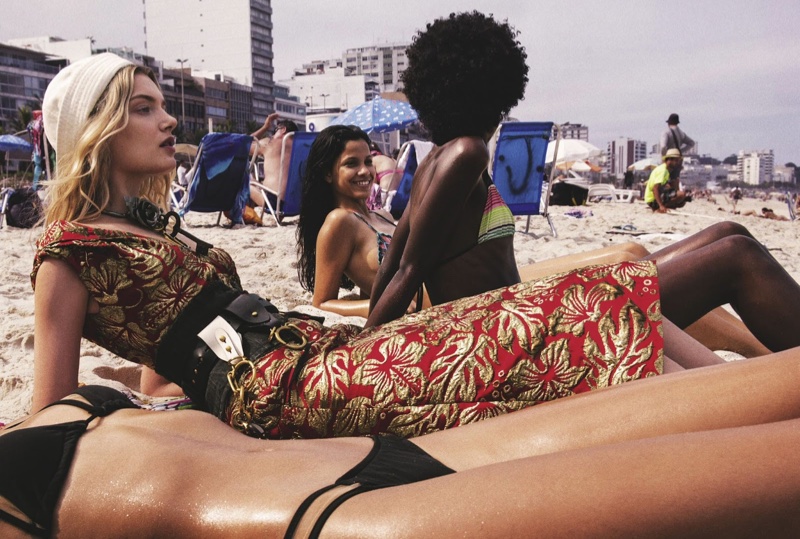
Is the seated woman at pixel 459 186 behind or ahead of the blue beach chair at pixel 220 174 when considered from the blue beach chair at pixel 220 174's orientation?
behind

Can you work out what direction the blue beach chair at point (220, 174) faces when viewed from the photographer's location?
facing away from the viewer and to the left of the viewer

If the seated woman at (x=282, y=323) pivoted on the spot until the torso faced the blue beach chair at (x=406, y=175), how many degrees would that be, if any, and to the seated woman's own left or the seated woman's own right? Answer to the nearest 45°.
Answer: approximately 90° to the seated woman's own left

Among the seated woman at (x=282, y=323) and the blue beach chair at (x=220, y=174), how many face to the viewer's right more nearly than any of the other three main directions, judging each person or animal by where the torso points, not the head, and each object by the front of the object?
1

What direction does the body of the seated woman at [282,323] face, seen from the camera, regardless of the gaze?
to the viewer's right

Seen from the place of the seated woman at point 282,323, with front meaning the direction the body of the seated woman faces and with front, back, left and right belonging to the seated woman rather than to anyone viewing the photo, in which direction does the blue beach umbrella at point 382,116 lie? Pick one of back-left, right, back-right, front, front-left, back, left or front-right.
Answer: left

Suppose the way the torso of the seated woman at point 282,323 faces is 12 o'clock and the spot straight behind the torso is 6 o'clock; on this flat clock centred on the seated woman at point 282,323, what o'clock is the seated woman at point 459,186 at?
the seated woman at point 459,186 is roughly at 10 o'clock from the seated woman at point 282,323.

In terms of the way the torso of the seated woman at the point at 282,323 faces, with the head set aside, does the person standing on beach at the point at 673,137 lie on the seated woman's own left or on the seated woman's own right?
on the seated woman's own left

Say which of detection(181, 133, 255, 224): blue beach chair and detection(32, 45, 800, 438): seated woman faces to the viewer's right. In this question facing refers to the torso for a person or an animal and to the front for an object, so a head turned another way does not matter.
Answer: the seated woman

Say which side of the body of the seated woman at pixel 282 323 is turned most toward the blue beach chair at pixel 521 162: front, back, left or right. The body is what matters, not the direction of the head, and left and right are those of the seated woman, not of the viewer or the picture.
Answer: left
